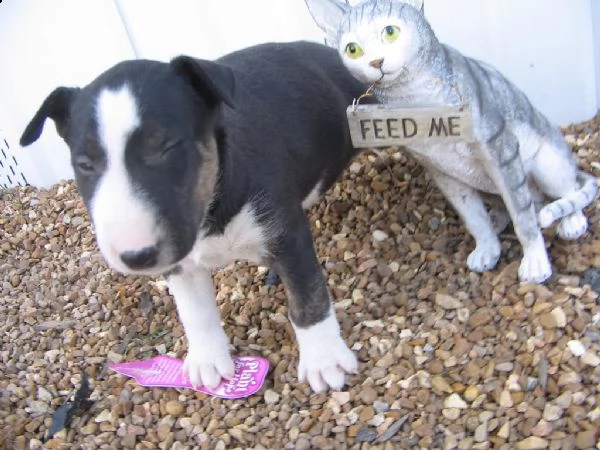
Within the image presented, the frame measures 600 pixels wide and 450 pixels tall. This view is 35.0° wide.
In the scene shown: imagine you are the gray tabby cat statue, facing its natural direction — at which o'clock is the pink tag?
The pink tag is roughly at 1 o'clock from the gray tabby cat statue.

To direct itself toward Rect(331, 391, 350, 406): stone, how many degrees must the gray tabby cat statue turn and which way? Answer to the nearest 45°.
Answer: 0° — it already faces it

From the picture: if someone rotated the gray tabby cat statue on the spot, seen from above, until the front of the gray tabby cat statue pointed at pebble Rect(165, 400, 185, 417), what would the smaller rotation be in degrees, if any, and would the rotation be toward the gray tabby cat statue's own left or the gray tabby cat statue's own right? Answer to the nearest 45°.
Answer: approximately 45° to the gray tabby cat statue's own right

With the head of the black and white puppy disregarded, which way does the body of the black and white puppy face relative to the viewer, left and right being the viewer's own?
facing the viewer and to the left of the viewer

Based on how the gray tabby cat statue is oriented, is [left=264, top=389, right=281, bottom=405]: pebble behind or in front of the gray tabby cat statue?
in front

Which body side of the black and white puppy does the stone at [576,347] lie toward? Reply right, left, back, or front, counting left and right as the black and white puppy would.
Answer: left

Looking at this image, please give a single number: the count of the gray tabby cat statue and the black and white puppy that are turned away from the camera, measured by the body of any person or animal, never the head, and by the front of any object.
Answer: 0
